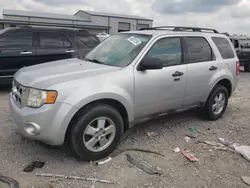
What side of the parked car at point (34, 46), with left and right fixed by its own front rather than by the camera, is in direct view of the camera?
left

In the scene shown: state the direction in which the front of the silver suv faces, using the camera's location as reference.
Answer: facing the viewer and to the left of the viewer

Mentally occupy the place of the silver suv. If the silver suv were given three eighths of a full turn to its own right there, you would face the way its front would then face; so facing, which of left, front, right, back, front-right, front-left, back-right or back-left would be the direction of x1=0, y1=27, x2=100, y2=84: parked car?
front-left
